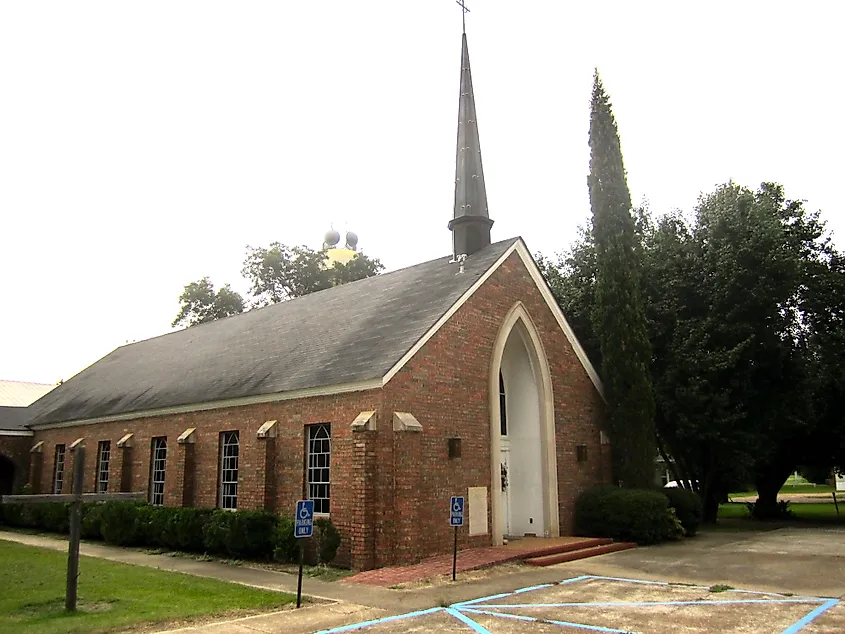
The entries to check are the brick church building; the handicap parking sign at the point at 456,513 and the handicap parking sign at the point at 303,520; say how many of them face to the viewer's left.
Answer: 0

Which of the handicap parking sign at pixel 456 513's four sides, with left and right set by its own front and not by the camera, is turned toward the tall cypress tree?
left

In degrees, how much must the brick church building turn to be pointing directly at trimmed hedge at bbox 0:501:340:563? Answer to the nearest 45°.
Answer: approximately 135° to its right

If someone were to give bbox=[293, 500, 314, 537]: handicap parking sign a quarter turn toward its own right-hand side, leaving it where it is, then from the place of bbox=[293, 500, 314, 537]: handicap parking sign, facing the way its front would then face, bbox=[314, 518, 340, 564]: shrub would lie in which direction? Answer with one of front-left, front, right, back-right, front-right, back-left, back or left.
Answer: back-right

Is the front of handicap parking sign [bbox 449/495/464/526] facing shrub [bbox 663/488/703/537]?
no

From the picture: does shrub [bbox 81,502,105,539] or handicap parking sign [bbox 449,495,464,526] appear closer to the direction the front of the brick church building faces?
the handicap parking sign

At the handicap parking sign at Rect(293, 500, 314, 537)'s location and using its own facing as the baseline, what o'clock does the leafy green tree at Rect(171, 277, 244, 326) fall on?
The leafy green tree is roughly at 7 o'clock from the handicap parking sign.

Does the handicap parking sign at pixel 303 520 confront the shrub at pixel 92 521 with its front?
no

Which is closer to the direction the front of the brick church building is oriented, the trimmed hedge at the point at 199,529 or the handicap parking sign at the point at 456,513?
the handicap parking sign

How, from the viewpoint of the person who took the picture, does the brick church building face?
facing the viewer and to the right of the viewer

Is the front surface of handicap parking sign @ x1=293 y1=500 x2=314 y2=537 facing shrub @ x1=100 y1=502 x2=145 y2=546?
no

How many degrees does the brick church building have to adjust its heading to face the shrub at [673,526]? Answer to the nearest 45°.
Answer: approximately 45° to its left

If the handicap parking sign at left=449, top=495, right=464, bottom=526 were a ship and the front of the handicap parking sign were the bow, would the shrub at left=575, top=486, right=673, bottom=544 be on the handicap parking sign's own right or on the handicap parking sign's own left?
on the handicap parking sign's own left

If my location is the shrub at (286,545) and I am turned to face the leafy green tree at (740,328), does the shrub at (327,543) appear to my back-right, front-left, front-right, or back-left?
front-right

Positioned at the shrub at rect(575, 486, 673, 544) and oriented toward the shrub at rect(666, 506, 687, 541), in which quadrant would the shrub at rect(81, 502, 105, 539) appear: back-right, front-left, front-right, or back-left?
back-left

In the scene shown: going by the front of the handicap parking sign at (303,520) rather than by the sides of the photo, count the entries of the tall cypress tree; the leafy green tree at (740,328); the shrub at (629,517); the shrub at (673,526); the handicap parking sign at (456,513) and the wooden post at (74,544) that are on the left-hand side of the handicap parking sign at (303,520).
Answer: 5
